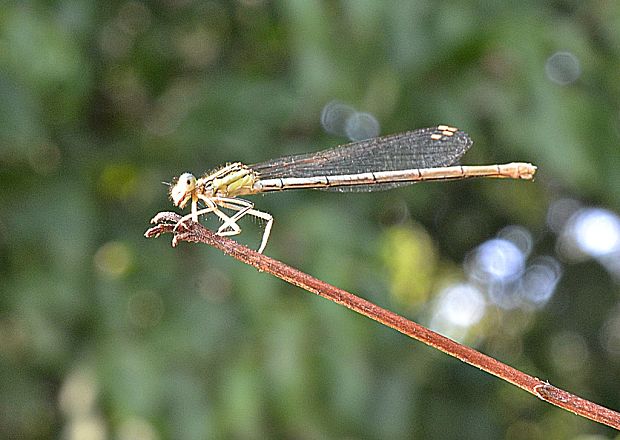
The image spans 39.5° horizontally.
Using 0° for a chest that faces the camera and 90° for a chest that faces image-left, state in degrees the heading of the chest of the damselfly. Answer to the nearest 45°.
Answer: approximately 90°
